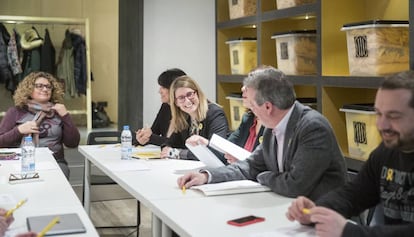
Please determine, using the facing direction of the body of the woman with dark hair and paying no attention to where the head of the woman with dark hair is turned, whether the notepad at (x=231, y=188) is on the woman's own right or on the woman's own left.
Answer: on the woman's own left

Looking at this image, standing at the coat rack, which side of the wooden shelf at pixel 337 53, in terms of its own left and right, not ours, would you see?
right

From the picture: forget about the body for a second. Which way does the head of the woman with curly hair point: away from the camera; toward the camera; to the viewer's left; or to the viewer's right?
toward the camera

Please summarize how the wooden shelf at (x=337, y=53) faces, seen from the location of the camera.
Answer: facing the viewer and to the left of the viewer

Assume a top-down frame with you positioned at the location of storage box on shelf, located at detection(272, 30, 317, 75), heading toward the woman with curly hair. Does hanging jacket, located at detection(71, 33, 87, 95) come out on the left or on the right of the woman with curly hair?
right

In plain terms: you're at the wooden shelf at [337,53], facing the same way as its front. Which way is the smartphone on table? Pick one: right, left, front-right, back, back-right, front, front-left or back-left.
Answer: front-left
